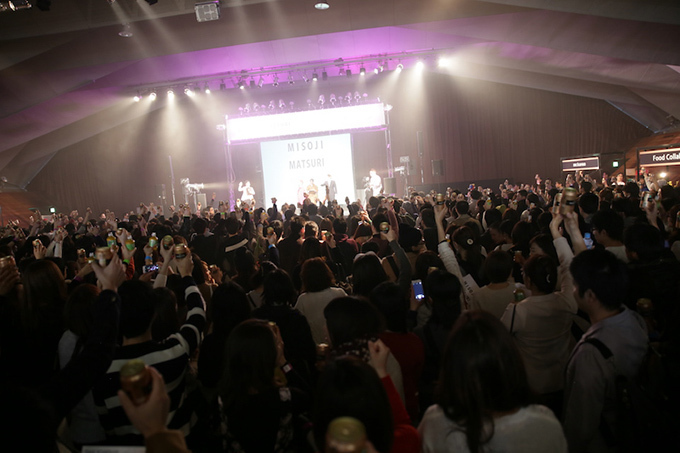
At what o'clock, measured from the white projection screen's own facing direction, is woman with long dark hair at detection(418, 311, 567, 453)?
The woman with long dark hair is roughly at 12 o'clock from the white projection screen.

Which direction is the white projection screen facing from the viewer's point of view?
toward the camera

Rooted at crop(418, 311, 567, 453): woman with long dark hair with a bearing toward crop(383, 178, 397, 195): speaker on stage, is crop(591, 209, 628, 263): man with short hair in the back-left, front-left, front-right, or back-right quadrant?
front-right

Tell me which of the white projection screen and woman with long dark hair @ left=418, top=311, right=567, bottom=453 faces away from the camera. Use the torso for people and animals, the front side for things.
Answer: the woman with long dark hair

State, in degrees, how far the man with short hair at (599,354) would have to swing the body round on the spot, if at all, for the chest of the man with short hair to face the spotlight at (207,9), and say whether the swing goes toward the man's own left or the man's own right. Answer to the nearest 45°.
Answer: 0° — they already face it

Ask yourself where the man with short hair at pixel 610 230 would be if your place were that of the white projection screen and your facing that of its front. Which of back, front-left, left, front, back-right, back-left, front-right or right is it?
front

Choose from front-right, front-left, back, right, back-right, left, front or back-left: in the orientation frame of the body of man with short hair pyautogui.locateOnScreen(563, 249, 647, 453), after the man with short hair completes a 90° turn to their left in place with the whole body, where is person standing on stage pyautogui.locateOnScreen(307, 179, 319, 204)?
right

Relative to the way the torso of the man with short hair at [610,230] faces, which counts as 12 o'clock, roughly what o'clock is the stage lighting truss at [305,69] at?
The stage lighting truss is roughly at 12 o'clock from the man with short hair.

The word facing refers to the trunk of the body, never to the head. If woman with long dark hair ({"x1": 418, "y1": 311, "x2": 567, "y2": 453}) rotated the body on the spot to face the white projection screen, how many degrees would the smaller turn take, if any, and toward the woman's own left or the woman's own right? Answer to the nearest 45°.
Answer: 0° — they already face it

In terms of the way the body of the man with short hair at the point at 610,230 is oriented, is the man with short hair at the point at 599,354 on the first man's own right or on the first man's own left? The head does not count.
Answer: on the first man's own left

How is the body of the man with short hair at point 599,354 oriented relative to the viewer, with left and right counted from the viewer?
facing away from the viewer and to the left of the viewer

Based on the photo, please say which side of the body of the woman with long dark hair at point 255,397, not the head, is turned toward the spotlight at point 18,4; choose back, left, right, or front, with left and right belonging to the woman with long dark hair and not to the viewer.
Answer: left

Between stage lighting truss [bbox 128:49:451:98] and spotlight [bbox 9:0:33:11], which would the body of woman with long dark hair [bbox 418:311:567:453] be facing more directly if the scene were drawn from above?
the stage lighting truss

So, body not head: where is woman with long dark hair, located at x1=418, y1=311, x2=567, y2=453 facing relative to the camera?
away from the camera

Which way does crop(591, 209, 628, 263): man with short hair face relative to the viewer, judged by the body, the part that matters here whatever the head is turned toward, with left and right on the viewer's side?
facing away from the viewer and to the left of the viewer

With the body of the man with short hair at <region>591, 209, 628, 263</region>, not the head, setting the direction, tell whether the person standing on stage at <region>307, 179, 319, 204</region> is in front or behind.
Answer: in front

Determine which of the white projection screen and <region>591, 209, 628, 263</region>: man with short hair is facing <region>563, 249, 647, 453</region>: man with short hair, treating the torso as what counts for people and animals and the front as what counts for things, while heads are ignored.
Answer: the white projection screen

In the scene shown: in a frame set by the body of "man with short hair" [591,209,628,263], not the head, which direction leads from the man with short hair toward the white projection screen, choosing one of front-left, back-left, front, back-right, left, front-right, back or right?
front

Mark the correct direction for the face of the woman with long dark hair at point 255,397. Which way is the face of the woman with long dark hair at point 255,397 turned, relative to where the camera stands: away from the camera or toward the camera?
away from the camera
